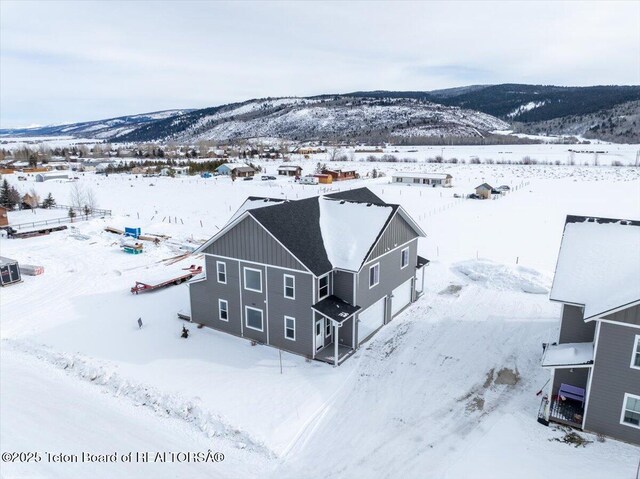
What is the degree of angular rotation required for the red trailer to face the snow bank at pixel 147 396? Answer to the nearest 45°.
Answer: approximately 45° to its left

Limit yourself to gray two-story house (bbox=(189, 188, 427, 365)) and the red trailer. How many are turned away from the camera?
0

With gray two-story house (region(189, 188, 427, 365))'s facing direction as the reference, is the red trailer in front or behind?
behind

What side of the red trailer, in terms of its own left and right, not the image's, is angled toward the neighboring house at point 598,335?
left

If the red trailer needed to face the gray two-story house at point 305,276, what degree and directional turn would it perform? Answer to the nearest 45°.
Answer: approximately 90° to its left

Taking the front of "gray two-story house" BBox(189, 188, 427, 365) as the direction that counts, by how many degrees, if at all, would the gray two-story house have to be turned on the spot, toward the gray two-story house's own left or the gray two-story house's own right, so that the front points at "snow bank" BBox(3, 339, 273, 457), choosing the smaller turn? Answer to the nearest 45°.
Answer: approximately 90° to the gray two-story house's own right

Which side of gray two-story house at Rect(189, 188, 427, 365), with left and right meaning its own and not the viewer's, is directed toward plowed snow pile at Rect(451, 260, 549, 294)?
left

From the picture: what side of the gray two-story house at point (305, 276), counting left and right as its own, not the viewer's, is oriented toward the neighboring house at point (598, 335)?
front

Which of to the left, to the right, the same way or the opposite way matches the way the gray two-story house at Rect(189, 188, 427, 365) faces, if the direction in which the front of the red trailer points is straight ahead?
to the left

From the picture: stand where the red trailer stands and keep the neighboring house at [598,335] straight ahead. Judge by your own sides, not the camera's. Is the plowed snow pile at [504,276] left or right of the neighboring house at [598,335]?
left

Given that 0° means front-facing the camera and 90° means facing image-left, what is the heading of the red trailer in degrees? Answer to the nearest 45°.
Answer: approximately 45°

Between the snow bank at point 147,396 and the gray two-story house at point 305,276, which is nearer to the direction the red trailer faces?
the snow bank

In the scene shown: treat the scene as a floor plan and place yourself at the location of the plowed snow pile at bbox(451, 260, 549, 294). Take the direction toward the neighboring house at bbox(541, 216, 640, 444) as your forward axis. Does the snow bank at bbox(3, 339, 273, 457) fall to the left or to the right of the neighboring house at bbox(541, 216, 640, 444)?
right

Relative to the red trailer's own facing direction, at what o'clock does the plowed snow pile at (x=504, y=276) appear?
The plowed snow pile is roughly at 8 o'clock from the red trailer.
